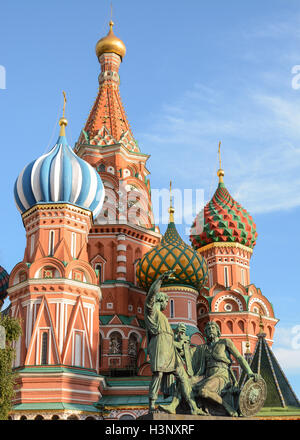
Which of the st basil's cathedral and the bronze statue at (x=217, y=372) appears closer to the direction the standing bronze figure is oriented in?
the bronze statue

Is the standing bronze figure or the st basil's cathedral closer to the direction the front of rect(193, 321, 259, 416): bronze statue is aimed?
the standing bronze figure

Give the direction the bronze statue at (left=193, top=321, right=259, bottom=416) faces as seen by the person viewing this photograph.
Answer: facing the viewer and to the left of the viewer

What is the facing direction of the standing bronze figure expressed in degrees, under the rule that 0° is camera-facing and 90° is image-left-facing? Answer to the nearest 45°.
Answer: approximately 315°

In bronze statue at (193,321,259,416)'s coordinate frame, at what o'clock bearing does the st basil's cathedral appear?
The st basil's cathedral is roughly at 4 o'clock from the bronze statue.

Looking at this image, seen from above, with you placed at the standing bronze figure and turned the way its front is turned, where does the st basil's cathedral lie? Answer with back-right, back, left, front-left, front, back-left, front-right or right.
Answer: back-left

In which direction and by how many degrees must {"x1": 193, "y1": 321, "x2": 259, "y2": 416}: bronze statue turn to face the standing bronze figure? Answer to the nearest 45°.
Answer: approximately 90° to its right

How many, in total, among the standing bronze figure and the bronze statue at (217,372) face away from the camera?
0

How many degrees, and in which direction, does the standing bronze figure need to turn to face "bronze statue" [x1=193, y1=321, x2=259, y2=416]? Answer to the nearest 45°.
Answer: approximately 90° to its left
